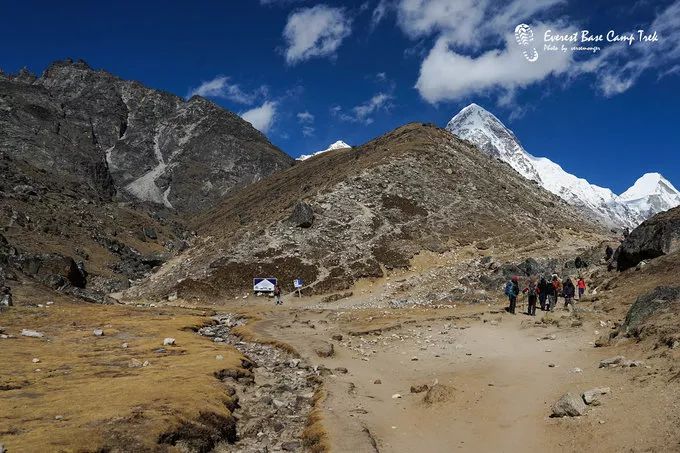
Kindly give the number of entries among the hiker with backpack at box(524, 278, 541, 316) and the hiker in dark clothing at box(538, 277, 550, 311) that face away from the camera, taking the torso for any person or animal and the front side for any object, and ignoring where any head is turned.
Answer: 2

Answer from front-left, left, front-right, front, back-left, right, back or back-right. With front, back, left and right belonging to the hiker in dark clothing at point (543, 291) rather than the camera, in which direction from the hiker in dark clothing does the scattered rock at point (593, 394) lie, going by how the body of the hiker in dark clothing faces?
back

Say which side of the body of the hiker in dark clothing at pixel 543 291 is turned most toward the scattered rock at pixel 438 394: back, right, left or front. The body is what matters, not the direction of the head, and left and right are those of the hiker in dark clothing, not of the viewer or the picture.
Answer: back

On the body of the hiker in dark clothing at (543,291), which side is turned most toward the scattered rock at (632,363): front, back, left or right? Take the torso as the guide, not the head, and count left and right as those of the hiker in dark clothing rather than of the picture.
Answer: back

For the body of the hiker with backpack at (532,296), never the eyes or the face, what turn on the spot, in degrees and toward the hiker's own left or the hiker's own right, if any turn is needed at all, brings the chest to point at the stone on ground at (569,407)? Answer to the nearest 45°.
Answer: approximately 180°

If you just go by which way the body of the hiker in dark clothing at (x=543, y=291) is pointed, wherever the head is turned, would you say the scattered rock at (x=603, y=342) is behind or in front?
behind

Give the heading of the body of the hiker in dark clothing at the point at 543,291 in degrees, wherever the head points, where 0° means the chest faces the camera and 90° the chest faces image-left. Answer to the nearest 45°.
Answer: approximately 180°

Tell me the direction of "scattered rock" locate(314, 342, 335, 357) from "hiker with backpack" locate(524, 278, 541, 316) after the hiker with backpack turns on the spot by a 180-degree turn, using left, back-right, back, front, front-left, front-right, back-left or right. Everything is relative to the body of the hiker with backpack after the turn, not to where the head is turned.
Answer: front-right

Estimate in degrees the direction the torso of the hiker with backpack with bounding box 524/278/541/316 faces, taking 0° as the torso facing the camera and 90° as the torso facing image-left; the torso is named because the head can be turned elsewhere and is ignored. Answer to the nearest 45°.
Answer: approximately 180°

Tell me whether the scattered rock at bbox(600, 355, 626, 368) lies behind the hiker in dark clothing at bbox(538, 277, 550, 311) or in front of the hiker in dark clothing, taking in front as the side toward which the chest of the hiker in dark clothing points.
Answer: behind
